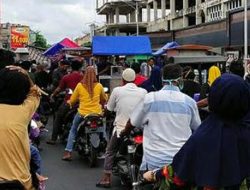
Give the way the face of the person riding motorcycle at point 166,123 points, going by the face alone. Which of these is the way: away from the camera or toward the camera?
away from the camera

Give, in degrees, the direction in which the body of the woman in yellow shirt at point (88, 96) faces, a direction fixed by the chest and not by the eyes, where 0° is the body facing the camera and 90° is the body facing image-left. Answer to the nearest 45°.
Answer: approximately 180°

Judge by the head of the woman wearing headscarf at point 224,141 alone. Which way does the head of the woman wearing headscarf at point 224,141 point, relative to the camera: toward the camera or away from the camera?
away from the camera

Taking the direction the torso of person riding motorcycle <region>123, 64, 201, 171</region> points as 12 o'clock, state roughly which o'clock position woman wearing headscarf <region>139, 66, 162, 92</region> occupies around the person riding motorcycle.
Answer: The woman wearing headscarf is roughly at 12 o'clock from the person riding motorcycle.

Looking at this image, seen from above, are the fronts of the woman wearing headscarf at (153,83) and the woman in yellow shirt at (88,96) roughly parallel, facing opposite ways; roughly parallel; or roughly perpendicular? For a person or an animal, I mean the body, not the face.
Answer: roughly parallel

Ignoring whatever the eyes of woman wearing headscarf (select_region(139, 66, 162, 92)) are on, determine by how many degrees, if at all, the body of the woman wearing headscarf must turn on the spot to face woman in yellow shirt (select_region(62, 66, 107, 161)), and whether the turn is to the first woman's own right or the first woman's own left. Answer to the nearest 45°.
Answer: approximately 135° to the first woman's own left

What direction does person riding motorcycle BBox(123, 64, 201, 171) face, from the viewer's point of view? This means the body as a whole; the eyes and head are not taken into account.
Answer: away from the camera

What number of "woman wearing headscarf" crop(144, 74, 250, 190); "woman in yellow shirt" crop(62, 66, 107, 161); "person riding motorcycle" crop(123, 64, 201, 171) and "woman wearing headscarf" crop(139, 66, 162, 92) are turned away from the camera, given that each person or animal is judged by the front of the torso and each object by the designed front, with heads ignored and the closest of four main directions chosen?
4

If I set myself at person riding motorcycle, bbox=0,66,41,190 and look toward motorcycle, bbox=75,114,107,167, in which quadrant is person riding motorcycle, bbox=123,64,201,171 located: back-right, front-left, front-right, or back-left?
front-right

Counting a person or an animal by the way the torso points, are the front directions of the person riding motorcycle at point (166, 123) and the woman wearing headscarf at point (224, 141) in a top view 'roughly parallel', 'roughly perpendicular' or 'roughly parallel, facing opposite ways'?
roughly parallel

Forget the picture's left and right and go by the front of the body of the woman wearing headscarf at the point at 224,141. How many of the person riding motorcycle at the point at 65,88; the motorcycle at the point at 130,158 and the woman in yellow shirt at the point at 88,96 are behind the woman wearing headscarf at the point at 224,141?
0

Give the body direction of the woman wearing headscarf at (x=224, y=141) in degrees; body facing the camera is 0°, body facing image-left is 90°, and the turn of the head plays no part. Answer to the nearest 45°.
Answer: approximately 180°

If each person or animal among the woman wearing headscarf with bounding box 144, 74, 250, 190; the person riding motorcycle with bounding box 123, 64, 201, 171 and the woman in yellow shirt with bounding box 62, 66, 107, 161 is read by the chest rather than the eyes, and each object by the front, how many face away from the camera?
3

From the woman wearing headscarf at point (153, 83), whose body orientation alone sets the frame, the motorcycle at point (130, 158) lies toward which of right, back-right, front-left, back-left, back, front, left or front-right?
back

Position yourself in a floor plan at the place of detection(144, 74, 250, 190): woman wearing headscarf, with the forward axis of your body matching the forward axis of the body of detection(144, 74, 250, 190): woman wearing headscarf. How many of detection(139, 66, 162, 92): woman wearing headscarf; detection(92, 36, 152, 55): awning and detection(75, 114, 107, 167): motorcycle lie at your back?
0

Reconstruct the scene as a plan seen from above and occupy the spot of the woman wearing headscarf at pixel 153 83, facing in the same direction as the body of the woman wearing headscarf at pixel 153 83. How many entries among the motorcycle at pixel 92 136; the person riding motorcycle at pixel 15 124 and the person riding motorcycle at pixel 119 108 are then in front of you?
0

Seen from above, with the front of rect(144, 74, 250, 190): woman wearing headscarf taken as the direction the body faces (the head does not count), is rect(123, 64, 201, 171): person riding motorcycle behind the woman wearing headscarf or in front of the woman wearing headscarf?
in front

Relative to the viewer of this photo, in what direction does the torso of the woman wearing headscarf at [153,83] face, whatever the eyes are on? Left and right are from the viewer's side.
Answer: facing away from the viewer
